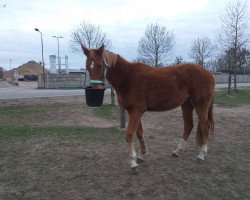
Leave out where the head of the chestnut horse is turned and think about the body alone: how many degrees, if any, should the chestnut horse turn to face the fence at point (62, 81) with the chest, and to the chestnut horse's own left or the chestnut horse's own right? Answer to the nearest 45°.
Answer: approximately 90° to the chestnut horse's own right

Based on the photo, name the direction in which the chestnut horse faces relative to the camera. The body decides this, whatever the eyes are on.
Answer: to the viewer's left

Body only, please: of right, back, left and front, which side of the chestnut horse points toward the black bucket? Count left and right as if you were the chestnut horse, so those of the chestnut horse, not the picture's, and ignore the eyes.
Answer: front

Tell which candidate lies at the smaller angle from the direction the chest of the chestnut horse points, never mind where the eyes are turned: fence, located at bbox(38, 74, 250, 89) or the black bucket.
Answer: the black bucket
